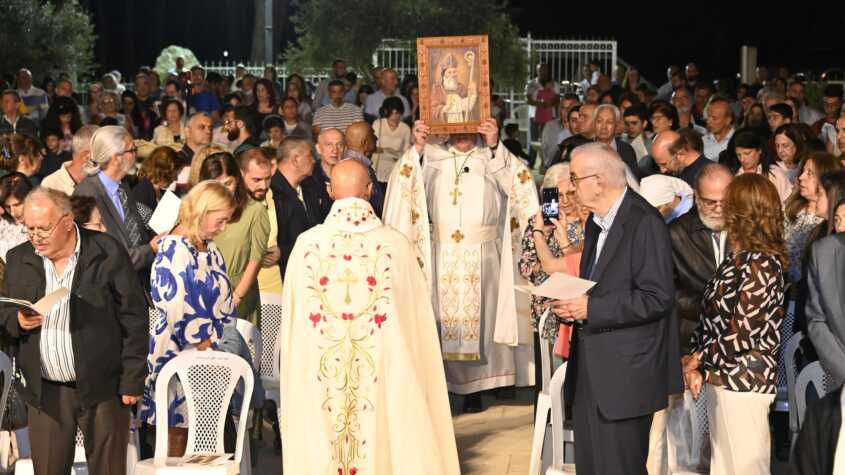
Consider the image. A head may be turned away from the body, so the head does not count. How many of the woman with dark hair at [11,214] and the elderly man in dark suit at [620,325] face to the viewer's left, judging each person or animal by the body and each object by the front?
1

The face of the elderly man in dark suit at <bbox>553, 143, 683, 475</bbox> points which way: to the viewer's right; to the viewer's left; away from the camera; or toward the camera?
to the viewer's left

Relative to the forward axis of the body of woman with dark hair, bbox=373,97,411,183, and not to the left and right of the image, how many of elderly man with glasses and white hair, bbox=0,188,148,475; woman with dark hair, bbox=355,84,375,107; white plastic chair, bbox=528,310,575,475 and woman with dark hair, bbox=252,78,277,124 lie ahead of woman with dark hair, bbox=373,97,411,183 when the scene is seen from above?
2

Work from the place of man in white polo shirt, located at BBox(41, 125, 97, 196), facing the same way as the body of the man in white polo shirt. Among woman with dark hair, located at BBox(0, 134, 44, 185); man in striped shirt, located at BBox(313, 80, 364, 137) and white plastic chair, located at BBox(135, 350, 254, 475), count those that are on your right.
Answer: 1

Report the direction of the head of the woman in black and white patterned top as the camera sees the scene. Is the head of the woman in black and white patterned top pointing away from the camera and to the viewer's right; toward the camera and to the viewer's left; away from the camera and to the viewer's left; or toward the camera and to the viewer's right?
away from the camera and to the viewer's left

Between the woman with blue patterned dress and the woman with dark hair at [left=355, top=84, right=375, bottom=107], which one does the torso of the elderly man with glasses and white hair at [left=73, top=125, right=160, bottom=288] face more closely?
the woman with blue patterned dress

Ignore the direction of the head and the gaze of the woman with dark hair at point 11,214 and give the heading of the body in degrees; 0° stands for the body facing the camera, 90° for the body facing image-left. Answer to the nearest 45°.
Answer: approximately 315°
